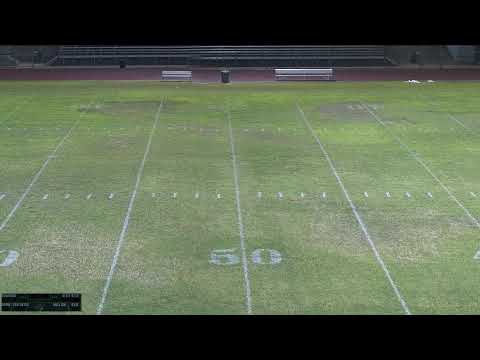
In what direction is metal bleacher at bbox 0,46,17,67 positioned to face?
toward the camera

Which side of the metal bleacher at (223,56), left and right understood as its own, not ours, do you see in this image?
front

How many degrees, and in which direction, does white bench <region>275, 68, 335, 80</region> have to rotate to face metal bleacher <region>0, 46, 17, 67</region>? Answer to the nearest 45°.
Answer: approximately 90° to its right

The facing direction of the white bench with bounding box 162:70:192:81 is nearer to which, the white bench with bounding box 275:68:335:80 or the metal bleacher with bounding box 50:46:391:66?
the white bench

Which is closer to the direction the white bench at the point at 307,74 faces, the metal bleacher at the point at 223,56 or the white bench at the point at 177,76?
the white bench

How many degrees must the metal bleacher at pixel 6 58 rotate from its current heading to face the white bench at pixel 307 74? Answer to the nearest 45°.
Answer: approximately 45° to its left

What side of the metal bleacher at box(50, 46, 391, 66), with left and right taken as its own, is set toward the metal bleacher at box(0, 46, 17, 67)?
right

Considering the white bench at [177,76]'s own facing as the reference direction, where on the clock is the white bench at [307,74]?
the white bench at [307,74] is roughly at 9 o'clock from the white bench at [177,76].

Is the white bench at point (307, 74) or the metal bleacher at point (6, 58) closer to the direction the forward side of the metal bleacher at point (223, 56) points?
the white bench

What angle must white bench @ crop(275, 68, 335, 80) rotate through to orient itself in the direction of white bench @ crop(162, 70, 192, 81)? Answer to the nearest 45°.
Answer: approximately 90° to its right

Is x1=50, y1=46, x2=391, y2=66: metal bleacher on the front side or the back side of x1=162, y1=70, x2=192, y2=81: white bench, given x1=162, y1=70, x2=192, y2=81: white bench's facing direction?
on the back side

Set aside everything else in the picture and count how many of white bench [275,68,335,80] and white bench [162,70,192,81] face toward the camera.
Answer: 2

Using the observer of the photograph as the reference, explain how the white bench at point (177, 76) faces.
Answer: facing the viewer
